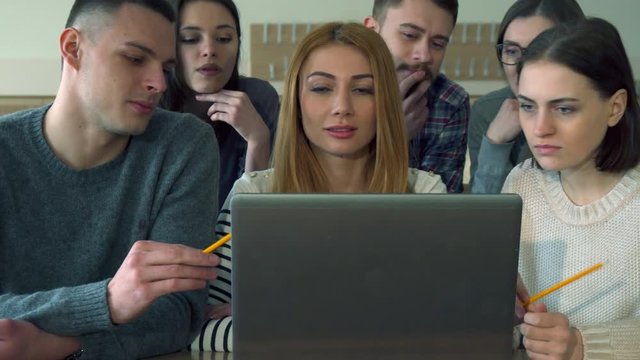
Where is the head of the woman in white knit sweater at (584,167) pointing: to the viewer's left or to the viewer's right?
to the viewer's left

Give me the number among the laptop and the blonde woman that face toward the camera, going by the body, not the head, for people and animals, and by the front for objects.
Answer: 1

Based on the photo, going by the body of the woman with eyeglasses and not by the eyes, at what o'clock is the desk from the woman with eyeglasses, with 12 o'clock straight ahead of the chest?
The desk is roughly at 11 o'clock from the woman with eyeglasses.

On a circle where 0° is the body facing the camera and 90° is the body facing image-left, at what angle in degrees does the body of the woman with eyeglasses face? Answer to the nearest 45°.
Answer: approximately 45°

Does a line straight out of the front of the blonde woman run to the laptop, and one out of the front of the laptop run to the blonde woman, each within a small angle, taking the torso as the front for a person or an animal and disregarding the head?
yes

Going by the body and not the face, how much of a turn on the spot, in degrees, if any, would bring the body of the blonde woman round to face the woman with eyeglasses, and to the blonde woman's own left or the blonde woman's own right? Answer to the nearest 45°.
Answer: approximately 135° to the blonde woman's own left

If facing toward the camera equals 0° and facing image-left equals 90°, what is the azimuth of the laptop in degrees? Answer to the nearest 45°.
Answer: approximately 180°
